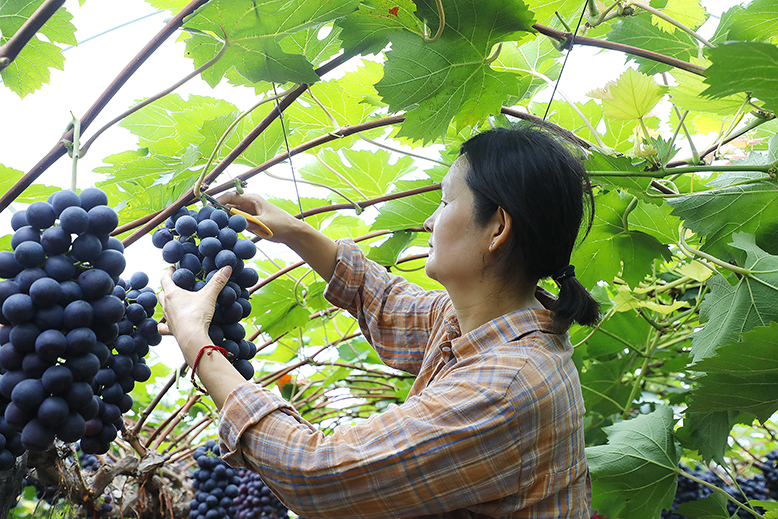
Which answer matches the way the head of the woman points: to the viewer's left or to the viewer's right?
to the viewer's left

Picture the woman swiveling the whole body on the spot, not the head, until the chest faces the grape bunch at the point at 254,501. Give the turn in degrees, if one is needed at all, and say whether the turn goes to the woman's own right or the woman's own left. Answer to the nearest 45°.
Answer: approximately 45° to the woman's own right

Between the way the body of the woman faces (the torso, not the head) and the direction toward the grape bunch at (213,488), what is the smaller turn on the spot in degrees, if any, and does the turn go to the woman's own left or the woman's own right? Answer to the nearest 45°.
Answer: approximately 45° to the woman's own right

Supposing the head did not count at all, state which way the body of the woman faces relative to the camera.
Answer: to the viewer's left

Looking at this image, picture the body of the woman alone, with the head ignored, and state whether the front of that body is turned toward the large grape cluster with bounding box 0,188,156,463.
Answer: yes
